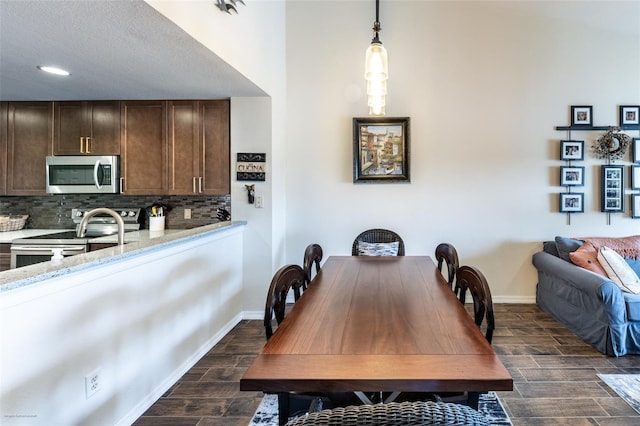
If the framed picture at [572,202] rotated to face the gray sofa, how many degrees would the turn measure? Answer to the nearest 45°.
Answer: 0° — it already faces it

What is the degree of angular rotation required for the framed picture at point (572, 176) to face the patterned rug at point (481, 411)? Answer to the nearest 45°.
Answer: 0° — it already faces it

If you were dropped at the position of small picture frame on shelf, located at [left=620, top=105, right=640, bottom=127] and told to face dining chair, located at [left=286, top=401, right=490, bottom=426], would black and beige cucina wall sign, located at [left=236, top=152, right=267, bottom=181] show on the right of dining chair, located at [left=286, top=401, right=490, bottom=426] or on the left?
right

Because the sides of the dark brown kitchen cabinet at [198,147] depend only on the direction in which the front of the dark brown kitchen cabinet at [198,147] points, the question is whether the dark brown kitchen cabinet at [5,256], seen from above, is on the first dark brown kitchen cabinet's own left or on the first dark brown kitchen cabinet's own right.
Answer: on the first dark brown kitchen cabinet's own right

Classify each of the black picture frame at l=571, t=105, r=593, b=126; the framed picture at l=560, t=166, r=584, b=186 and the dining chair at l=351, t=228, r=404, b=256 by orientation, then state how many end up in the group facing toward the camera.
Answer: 3

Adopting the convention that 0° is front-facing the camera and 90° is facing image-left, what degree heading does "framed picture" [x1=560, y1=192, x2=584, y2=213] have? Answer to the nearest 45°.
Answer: approximately 0°
